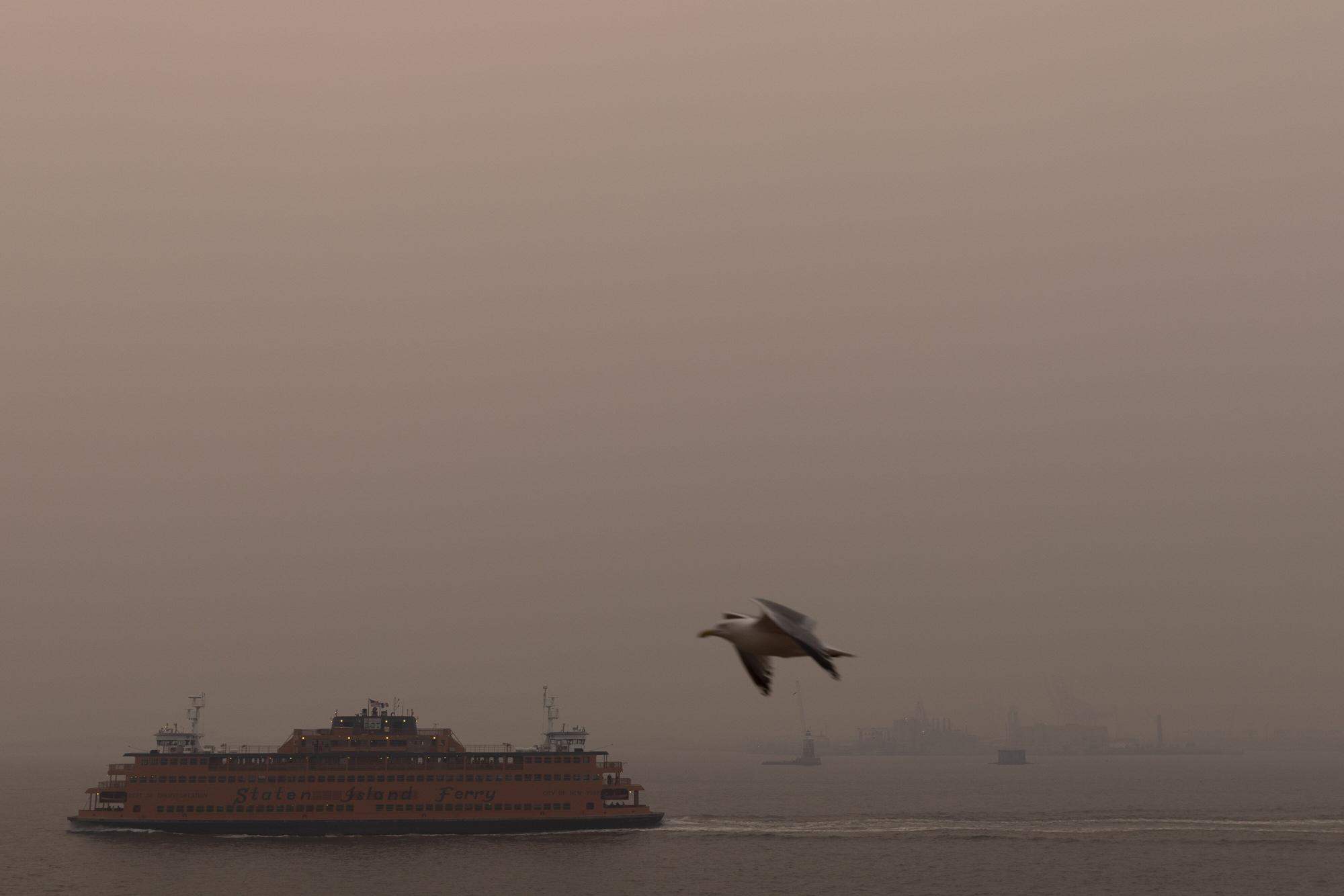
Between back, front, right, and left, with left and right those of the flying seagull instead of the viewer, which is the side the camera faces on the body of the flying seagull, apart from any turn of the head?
left
